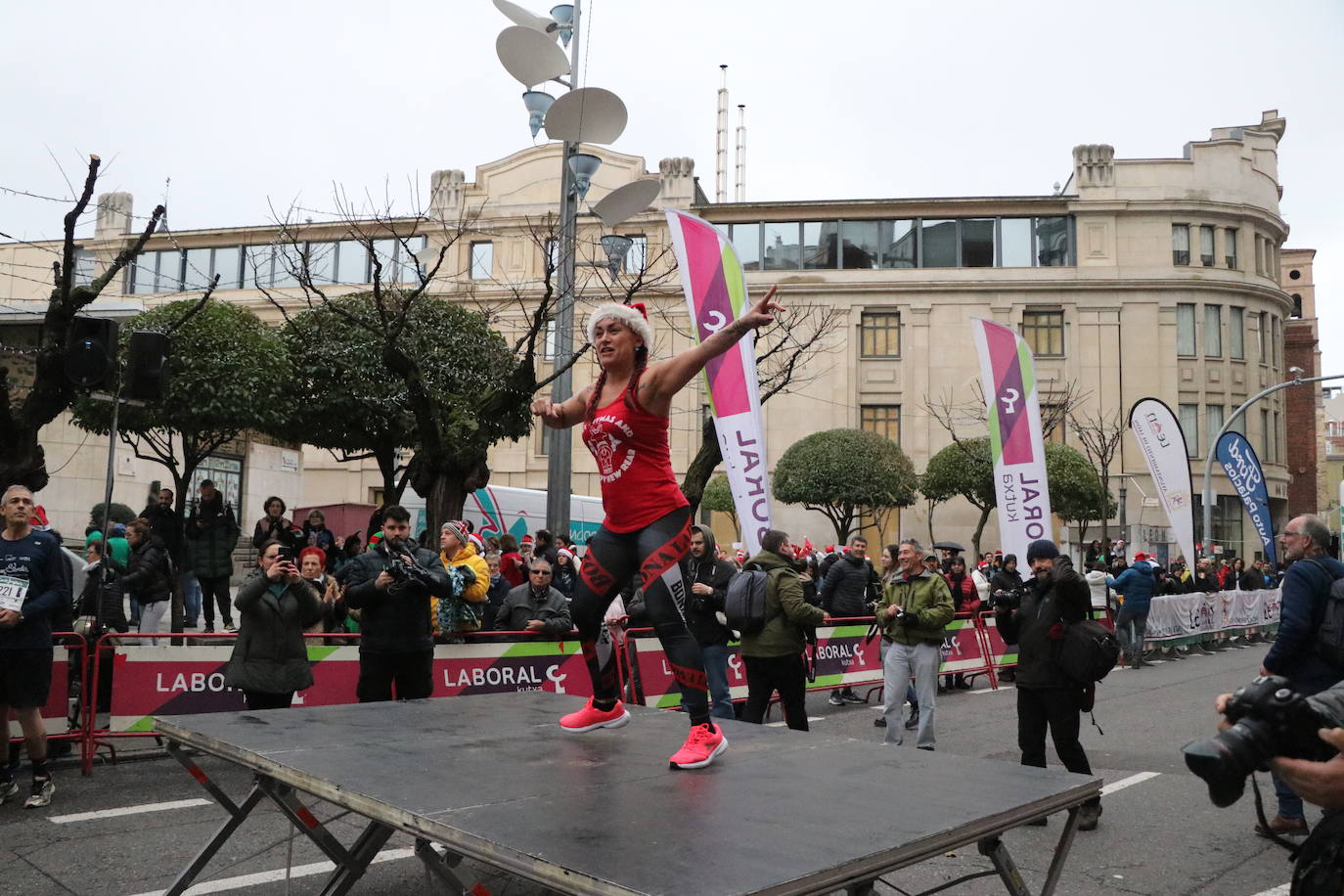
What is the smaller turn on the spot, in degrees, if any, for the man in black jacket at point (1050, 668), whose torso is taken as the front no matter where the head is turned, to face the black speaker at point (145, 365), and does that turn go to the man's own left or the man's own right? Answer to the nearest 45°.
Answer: approximately 45° to the man's own right

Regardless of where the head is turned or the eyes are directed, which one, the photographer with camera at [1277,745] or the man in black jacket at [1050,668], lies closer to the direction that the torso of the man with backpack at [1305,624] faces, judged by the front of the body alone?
the man in black jacket

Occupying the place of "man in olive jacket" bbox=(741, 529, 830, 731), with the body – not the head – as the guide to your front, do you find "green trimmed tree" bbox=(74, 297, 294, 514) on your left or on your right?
on your left

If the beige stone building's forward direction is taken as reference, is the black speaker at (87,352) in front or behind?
in front

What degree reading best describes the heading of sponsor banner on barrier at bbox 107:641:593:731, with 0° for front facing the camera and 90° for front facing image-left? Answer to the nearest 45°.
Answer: approximately 0°

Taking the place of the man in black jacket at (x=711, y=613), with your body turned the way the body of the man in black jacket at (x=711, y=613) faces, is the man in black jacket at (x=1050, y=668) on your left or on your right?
on your left

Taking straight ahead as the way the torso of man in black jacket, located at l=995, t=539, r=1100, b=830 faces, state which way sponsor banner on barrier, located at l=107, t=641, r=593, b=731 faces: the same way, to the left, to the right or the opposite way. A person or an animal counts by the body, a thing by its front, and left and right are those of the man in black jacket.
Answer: to the left

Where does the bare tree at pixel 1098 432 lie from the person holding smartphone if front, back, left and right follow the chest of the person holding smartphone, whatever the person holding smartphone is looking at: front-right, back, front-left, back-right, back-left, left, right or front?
back-left

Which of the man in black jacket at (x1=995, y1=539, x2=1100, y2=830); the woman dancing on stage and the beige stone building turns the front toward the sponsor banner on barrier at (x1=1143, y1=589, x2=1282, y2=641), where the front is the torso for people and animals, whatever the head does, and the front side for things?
the beige stone building

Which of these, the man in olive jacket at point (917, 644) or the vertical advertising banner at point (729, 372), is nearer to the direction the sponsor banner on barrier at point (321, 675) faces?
the man in olive jacket

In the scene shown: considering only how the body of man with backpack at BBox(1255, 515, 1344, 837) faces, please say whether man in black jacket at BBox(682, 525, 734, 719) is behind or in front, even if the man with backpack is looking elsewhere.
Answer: in front

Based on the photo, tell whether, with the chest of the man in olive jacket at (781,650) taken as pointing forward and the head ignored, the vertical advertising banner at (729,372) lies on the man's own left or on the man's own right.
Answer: on the man's own left
